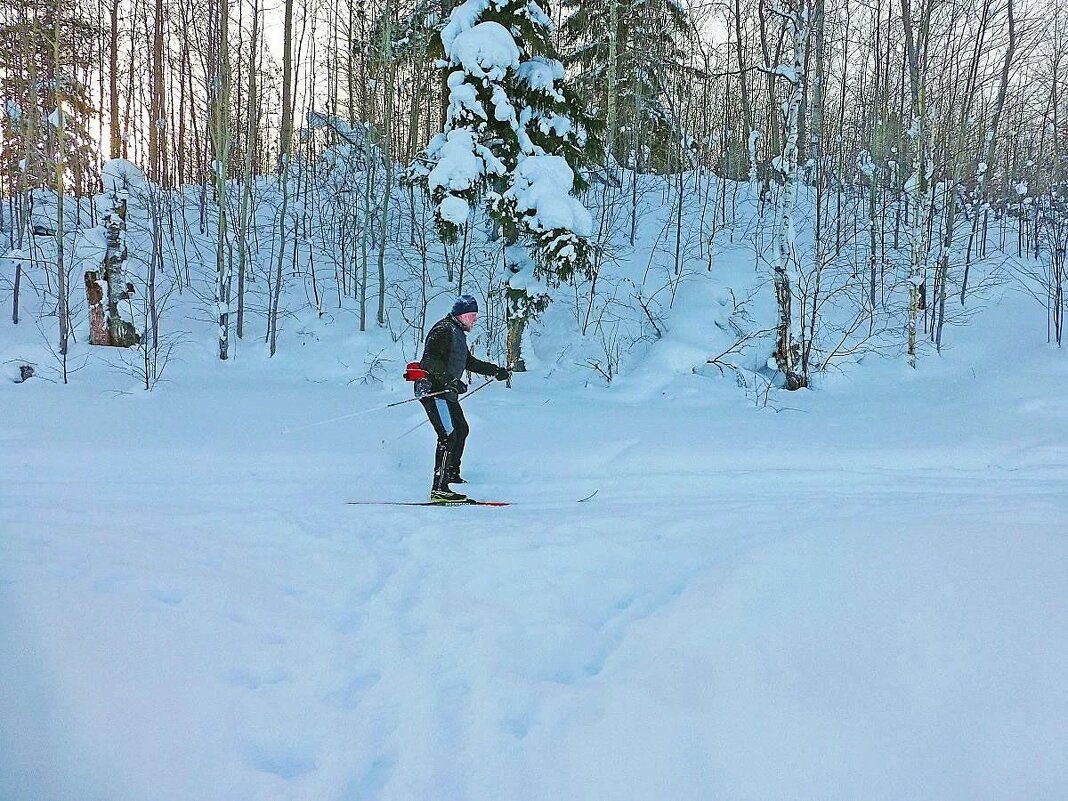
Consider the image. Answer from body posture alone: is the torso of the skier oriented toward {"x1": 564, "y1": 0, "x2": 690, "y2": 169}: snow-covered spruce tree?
no

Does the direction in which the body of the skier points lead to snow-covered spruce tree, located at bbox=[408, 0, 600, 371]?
no

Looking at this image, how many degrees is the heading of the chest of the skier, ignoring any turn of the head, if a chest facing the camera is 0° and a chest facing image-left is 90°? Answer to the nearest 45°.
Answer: approximately 270°
